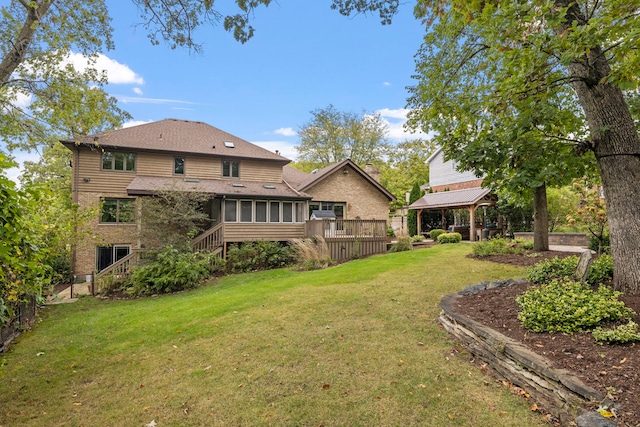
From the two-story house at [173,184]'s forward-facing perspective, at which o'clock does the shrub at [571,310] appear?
The shrub is roughly at 5 o'clock from the two-story house.

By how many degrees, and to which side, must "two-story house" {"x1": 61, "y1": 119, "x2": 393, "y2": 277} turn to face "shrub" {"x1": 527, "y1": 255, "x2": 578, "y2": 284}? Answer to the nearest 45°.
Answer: approximately 135° to its right

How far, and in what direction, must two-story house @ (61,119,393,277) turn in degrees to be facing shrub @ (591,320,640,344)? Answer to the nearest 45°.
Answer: approximately 135° to its right

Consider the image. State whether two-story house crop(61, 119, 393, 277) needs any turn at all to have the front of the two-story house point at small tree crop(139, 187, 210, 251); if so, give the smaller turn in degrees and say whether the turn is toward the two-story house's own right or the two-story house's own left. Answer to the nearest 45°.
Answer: approximately 180°

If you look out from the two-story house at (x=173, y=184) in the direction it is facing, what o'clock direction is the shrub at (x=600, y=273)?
The shrub is roughly at 5 o'clock from the two-story house.

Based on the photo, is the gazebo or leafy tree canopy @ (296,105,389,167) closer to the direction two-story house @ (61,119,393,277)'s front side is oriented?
the leafy tree canopy

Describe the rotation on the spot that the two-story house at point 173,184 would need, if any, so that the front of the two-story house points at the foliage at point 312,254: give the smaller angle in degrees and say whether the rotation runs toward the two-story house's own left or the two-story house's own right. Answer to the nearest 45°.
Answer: approximately 135° to the two-story house's own right

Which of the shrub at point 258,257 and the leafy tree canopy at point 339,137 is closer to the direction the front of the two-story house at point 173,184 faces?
the leafy tree canopy

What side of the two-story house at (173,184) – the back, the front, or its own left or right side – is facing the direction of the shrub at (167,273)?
back

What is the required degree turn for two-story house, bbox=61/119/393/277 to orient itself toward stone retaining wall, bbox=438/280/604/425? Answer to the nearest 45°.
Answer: approximately 180°

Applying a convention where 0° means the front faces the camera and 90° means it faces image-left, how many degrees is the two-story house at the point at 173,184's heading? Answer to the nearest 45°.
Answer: approximately 180°

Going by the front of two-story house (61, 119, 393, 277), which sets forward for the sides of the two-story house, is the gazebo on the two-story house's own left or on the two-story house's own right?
on the two-story house's own right

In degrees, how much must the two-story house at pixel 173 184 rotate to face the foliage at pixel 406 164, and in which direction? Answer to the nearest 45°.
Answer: approximately 45° to its right

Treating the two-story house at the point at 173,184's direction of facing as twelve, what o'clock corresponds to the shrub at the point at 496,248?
The shrub is roughly at 4 o'clock from the two-story house.
